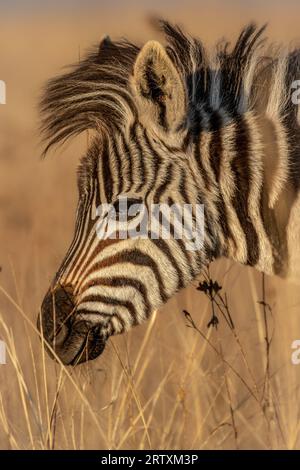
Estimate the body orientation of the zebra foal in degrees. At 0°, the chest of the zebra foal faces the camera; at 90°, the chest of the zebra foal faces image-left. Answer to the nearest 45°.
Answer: approximately 90°
